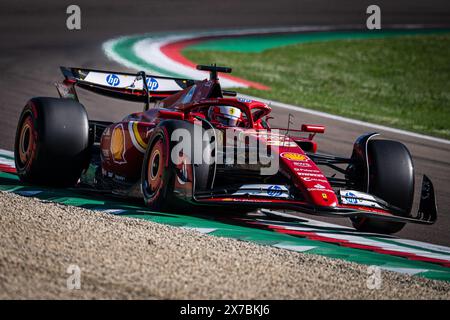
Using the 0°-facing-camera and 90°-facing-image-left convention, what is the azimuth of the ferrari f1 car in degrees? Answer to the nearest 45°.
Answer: approximately 315°
